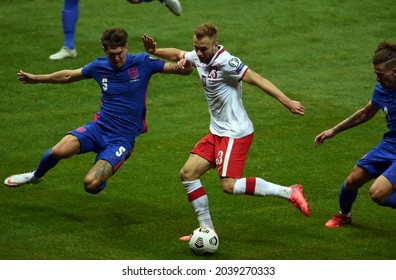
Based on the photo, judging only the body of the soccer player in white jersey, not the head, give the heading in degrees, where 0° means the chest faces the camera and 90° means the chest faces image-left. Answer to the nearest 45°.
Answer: approximately 45°

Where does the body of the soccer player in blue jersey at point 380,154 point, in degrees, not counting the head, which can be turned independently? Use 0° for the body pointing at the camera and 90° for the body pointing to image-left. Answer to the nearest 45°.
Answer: approximately 45°

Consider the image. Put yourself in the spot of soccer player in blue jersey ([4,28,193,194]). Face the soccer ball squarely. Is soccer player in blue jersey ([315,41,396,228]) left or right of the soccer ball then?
left

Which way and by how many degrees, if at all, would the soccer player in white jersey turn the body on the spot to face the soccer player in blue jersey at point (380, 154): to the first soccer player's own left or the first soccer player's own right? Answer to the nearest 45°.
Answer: approximately 135° to the first soccer player's own left
